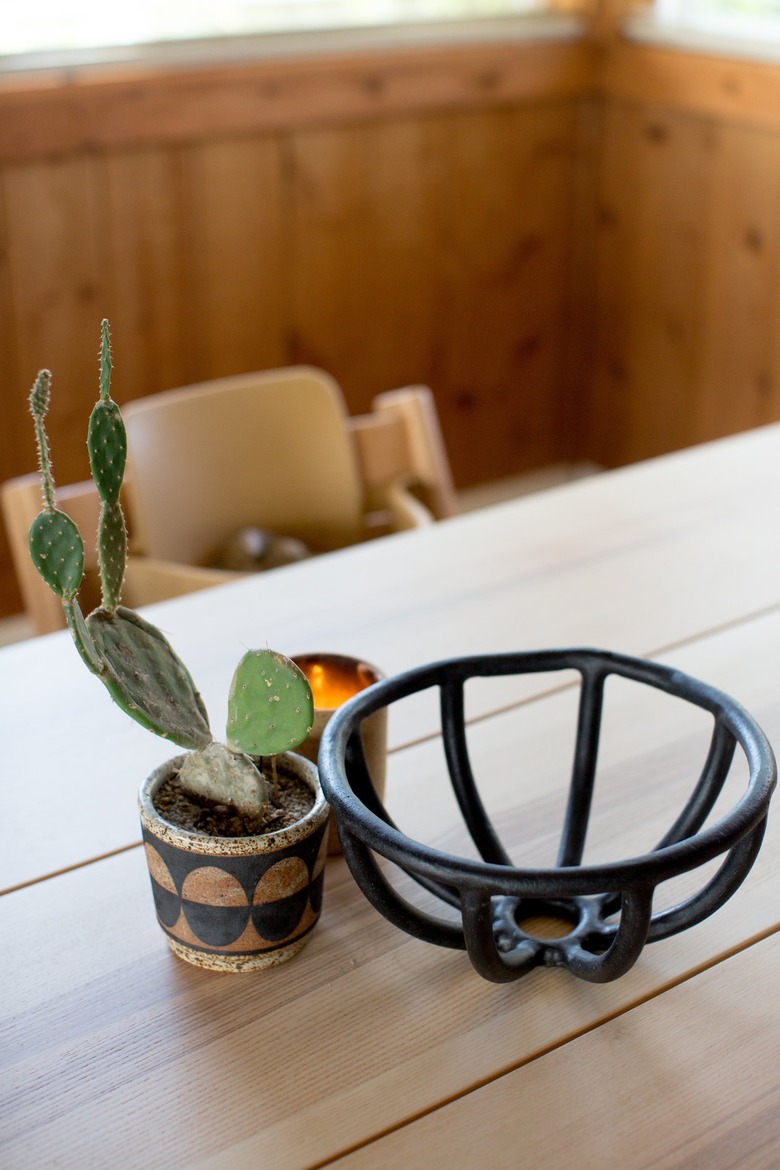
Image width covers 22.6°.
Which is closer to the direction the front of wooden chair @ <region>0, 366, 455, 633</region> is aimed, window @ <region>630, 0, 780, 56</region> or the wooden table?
the wooden table

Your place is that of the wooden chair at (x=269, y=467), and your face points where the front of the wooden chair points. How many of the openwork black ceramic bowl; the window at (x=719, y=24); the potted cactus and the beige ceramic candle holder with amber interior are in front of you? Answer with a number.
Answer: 3

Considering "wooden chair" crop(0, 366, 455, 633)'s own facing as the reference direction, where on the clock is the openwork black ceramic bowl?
The openwork black ceramic bowl is roughly at 12 o'clock from the wooden chair.

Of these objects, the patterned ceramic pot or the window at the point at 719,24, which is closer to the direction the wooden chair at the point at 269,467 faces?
the patterned ceramic pot

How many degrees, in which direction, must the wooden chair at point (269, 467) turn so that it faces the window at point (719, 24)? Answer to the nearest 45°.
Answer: approximately 135° to its left

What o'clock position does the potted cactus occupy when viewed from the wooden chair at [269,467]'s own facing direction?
The potted cactus is roughly at 12 o'clock from the wooden chair.

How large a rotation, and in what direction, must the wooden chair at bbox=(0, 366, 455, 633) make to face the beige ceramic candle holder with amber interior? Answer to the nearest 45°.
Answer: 0° — it already faces it

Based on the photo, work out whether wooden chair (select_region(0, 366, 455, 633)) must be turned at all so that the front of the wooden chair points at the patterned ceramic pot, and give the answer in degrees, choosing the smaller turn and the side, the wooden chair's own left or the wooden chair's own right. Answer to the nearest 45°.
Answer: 0° — it already faces it

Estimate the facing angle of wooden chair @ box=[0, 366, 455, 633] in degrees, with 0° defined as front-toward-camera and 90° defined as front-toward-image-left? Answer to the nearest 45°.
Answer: approximately 0°
